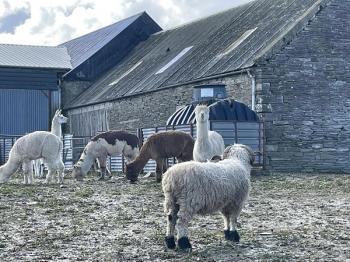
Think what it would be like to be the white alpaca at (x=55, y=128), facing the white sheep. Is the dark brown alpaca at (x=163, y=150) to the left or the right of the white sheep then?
left

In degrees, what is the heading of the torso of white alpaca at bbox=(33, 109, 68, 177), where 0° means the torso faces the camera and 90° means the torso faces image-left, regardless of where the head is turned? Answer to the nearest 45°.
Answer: approximately 270°

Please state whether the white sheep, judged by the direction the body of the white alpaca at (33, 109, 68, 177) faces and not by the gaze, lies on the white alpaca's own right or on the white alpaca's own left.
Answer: on the white alpaca's own right

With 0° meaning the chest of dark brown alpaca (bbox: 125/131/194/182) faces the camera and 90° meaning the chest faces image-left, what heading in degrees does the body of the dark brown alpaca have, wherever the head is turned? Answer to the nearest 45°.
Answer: approximately 90°

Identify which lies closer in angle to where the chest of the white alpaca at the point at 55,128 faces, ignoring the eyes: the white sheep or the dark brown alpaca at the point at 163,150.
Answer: the dark brown alpaca

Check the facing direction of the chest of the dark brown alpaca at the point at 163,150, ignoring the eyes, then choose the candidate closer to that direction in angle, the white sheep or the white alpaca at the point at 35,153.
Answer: the white alpaca

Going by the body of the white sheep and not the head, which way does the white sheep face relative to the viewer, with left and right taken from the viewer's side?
facing away from the viewer and to the right of the viewer
